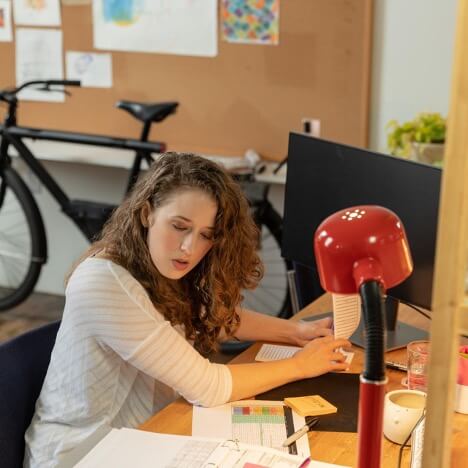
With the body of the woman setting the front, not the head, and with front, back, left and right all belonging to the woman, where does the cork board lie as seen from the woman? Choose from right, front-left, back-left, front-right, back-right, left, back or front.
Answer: back-left

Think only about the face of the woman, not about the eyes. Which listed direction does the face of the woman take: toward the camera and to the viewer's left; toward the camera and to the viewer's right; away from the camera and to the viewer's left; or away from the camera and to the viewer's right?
toward the camera and to the viewer's right

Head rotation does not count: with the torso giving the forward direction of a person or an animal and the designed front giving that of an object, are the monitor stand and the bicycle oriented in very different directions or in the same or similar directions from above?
same or similar directions

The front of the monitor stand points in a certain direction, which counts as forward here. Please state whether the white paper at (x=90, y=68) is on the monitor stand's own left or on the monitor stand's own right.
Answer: on the monitor stand's own right

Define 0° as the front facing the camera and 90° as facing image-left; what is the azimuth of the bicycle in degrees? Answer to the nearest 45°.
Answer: approximately 90°

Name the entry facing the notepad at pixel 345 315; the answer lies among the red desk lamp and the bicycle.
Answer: the red desk lamp

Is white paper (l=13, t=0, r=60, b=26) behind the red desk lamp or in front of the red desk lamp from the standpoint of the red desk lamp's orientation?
in front

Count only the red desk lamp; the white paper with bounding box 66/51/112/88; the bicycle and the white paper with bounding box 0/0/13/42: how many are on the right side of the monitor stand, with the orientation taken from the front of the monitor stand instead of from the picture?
3

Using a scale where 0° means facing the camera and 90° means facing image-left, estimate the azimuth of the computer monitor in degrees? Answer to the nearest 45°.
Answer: approximately 45°

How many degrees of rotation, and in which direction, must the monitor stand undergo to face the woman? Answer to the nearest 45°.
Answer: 0° — it already faces them

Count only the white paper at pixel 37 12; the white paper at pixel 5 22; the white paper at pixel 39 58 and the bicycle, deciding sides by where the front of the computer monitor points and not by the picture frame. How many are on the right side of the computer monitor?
4

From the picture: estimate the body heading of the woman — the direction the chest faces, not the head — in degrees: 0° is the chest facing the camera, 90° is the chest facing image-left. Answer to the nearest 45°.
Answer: approximately 315°

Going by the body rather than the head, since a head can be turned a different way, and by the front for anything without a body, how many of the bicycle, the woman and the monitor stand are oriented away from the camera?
0
